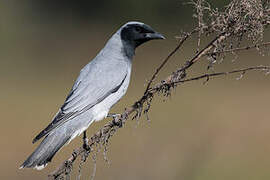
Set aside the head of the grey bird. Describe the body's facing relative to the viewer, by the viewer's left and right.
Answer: facing to the right of the viewer
